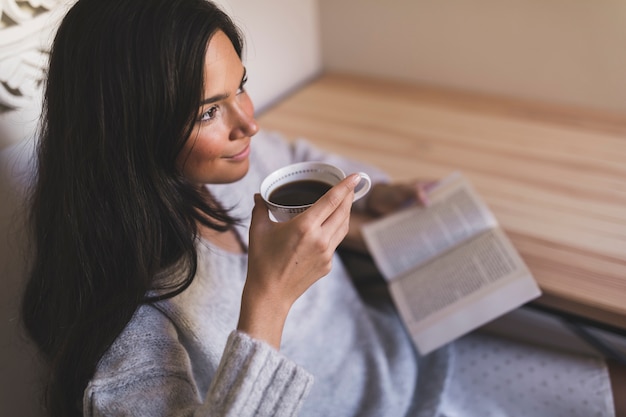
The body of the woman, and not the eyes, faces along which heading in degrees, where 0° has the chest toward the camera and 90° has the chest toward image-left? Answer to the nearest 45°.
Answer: approximately 315°

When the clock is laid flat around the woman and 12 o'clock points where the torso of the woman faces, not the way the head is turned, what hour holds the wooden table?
The wooden table is roughly at 9 o'clock from the woman.
